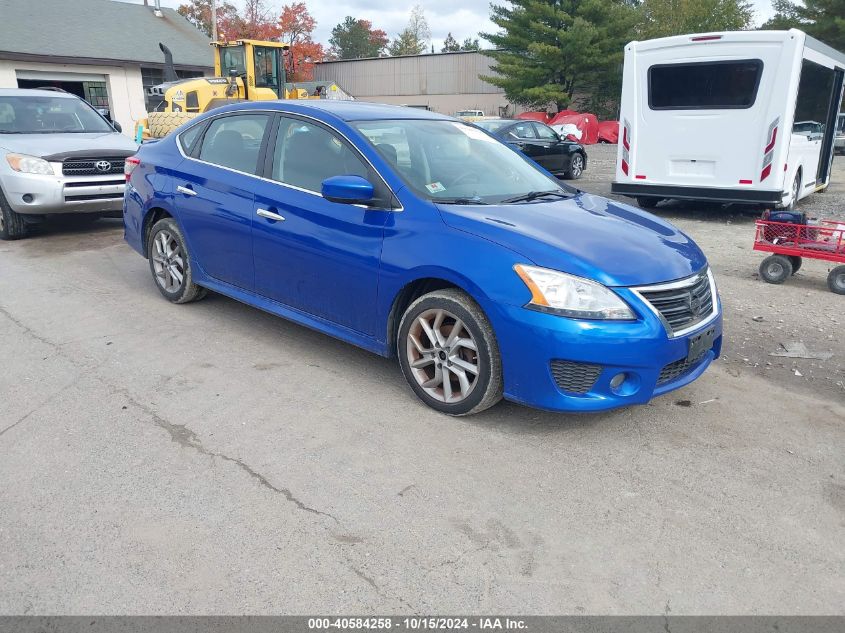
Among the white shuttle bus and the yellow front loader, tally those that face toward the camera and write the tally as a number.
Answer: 0

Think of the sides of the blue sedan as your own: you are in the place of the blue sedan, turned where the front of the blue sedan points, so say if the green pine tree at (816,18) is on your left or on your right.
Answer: on your left

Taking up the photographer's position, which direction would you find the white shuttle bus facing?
facing away from the viewer and to the right of the viewer

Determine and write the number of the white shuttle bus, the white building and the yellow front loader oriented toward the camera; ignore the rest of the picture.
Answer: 1

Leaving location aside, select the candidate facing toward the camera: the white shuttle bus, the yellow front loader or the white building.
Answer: the white building

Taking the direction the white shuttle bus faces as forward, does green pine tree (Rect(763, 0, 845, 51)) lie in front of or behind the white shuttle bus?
in front

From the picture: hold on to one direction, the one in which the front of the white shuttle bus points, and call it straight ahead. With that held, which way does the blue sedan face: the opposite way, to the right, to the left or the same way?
to the right

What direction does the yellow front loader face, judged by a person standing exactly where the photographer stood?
facing away from the viewer and to the right of the viewer

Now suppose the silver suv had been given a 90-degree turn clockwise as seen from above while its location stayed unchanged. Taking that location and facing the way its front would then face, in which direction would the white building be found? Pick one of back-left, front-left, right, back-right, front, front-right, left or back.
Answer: back-right

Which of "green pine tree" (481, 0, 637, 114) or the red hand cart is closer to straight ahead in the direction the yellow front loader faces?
the green pine tree

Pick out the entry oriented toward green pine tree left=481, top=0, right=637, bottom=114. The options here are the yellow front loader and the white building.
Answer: the yellow front loader

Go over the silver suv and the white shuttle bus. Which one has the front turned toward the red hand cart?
the silver suv

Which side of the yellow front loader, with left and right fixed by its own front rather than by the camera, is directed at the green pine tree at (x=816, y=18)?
front

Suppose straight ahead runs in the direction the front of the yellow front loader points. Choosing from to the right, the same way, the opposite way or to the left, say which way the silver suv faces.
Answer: to the right

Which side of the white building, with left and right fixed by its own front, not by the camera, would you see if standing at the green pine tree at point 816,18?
left

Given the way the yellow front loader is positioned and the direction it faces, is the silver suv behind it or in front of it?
behind
